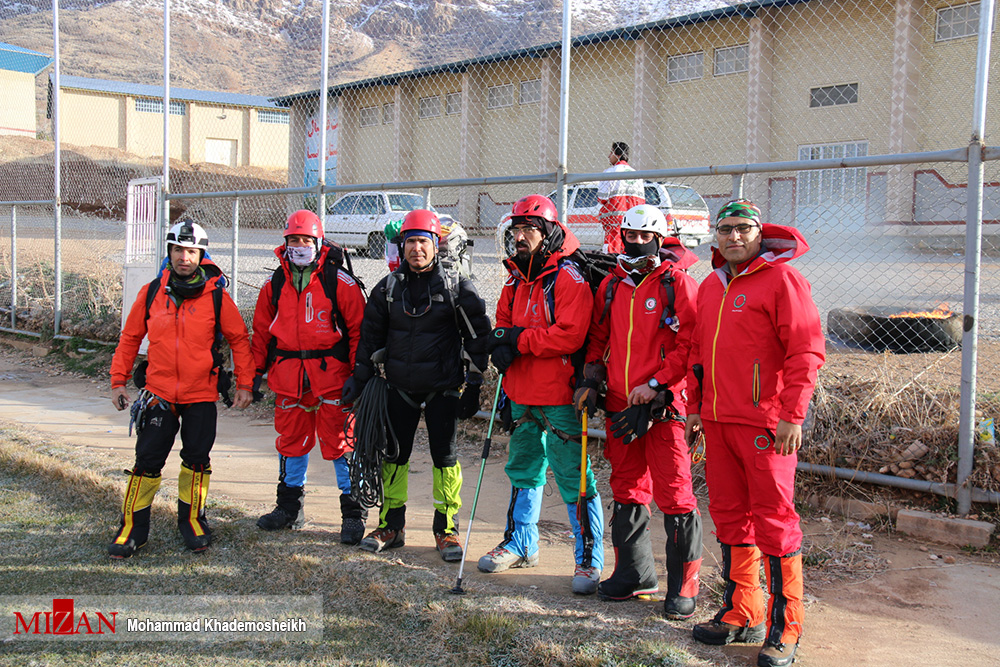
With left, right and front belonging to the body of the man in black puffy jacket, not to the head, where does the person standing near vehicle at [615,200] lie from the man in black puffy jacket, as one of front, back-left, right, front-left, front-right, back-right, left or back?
back-left

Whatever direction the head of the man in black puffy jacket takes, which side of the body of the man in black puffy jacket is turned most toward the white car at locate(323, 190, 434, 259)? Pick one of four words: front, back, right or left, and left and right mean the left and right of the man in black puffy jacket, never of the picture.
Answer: back

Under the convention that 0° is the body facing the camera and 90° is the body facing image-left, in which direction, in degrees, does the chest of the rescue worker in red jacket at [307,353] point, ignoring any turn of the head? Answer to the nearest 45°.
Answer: approximately 0°

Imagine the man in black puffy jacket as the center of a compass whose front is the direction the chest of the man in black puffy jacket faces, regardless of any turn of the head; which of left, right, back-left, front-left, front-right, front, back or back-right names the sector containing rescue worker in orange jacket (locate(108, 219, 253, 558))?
right

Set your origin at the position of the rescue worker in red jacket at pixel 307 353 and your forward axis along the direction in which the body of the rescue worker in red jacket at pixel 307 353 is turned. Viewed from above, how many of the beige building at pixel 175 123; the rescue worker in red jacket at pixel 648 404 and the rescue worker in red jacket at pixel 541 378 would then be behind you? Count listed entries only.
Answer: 1

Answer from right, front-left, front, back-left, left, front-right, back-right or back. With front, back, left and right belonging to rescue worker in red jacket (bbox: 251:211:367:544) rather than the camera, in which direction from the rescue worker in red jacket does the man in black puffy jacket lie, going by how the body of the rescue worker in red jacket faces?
front-left

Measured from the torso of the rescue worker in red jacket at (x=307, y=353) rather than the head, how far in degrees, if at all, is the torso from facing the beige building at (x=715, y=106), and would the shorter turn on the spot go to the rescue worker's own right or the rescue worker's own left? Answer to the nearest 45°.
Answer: approximately 135° to the rescue worker's own left

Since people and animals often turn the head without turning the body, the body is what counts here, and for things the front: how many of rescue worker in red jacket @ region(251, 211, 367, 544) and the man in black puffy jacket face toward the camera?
2

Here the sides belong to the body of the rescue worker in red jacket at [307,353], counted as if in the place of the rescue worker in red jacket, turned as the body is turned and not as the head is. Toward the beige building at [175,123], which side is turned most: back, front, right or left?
back
